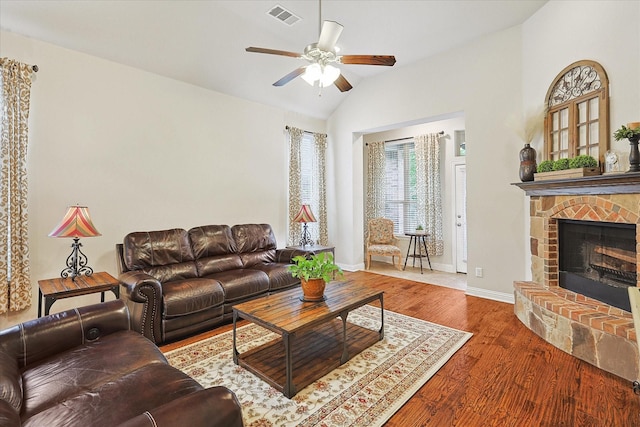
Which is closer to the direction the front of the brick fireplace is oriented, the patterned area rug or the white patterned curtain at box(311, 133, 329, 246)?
the patterned area rug

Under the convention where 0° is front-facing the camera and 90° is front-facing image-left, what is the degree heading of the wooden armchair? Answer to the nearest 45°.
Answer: approximately 0°

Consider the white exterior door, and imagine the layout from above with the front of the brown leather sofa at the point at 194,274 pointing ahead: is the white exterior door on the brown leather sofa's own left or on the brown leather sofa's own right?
on the brown leather sofa's own left

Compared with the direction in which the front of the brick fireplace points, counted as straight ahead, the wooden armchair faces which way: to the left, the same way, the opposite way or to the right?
to the left

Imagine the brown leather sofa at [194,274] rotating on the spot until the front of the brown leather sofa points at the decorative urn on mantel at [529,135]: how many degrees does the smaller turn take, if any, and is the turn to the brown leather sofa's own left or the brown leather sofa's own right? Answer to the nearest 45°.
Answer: approximately 45° to the brown leather sofa's own left

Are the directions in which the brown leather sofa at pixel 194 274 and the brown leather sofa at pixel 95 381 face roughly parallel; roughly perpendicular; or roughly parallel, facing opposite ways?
roughly perpendicular

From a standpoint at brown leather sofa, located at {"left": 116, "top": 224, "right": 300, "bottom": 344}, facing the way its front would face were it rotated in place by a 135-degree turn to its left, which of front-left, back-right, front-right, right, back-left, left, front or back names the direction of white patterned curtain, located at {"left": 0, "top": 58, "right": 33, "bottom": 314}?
left

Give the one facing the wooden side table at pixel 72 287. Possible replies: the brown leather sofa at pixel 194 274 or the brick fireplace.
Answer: the brick fireplace

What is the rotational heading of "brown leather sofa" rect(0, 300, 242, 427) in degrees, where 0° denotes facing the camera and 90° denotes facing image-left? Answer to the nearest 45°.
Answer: approximately 225°

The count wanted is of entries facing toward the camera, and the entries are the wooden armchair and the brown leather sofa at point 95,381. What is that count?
1
